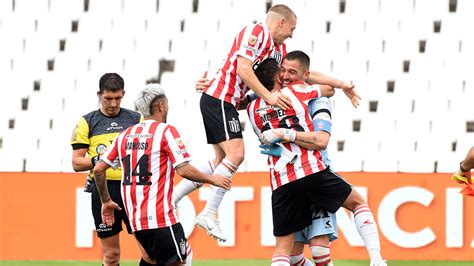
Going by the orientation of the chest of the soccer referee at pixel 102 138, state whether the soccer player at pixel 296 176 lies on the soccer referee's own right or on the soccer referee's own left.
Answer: on the soccer referee's own left

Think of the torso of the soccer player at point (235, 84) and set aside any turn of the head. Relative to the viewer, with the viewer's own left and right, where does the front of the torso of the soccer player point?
facing to the right of the viewer

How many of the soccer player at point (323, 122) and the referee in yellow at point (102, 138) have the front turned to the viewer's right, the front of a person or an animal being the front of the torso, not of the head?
0

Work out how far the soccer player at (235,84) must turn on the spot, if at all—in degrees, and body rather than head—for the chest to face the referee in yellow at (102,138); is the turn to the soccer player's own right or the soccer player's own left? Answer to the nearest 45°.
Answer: approximately 180°

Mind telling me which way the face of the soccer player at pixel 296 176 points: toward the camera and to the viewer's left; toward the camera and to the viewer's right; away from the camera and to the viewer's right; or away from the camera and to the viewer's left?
away from the camera and to the viewer's right

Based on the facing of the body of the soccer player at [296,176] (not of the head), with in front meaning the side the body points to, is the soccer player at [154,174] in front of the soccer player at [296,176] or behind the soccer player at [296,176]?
behind

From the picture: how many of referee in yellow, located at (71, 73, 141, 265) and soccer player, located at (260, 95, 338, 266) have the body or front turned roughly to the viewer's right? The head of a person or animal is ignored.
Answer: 0
